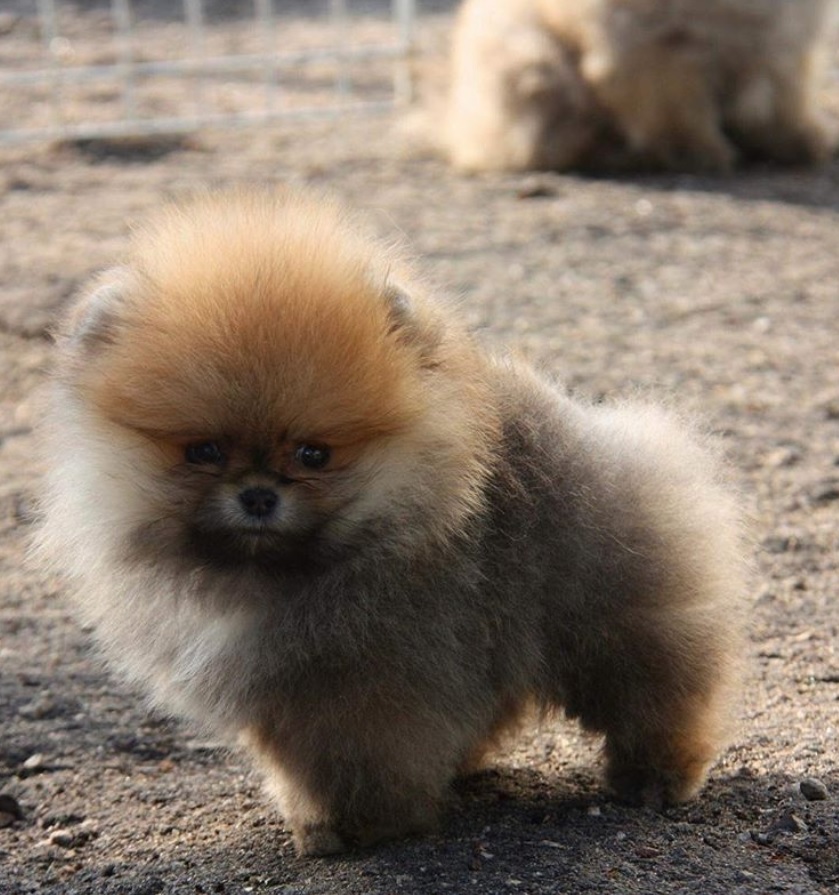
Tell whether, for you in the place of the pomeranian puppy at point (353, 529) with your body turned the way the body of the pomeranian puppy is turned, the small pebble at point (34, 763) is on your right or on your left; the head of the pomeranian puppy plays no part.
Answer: on your right

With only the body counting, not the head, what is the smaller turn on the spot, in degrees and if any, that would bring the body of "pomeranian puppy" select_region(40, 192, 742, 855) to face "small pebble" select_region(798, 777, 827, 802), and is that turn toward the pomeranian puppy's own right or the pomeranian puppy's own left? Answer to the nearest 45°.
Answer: approximately 135° to the pomeranian puppy's own left

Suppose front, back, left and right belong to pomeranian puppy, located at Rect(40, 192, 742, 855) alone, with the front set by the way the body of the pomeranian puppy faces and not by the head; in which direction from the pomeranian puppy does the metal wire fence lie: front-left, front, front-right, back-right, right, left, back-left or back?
back-right

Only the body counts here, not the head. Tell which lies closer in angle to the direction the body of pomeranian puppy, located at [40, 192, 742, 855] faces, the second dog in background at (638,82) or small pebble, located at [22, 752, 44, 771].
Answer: the small pebble

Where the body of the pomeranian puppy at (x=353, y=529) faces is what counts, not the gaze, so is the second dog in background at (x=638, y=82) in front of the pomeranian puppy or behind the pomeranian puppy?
behind

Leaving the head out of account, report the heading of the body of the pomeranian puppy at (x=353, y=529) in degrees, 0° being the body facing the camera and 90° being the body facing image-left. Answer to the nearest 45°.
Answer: approximately 45°

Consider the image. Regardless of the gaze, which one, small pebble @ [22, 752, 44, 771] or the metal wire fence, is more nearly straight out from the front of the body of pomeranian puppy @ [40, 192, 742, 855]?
the small pebble
